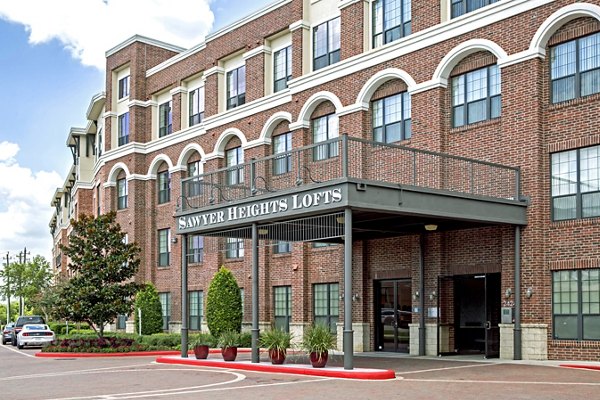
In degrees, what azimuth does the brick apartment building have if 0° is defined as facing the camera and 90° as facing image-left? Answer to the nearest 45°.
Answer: approximately 45°

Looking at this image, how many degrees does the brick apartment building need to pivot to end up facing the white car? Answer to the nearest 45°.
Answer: approximately 90° to its right

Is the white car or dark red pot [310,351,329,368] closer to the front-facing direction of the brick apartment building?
the dark red pot

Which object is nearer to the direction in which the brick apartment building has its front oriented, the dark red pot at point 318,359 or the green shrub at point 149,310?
the dark red pot

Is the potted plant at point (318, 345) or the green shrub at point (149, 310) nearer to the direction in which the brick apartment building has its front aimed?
the potted plant

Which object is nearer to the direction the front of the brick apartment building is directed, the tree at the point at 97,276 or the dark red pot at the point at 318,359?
the dark red pot
